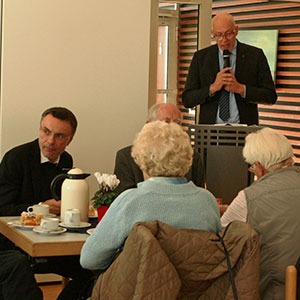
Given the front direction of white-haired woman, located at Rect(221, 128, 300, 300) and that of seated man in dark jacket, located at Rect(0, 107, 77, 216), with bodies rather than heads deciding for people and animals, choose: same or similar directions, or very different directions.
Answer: very different directions

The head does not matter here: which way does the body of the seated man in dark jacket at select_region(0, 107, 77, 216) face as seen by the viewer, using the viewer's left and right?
facing the viewer and to the right of the viewer

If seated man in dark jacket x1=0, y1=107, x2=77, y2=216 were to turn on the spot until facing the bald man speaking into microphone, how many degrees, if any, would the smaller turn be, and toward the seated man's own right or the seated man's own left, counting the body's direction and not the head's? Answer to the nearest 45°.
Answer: approximately 90° to the seated man's own left

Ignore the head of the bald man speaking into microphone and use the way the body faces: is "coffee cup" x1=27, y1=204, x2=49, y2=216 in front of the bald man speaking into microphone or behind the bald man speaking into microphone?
in front

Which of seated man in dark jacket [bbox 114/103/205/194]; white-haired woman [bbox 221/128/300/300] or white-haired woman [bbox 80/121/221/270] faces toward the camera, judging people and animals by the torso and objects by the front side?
the seated man in dark jacket

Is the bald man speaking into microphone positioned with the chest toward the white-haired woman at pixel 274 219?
yes

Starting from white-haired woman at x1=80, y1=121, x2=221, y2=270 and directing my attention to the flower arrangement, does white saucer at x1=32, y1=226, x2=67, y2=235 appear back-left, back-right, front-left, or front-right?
front-left

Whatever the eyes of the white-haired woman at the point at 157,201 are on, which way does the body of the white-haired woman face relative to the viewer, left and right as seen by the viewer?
facing away from the viewer

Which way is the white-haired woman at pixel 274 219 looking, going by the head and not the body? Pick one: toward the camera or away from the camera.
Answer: away from the camera

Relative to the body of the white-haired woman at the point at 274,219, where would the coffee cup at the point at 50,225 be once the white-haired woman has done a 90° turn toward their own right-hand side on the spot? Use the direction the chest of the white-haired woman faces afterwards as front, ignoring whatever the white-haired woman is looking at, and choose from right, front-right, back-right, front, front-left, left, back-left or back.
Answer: back-left

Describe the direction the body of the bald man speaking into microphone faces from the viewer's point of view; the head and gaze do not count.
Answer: toward the camera

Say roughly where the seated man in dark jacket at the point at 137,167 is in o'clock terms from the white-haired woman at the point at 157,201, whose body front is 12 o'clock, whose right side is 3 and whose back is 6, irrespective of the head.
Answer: The seated man in dark jacket is roughly at 12 o'clock from the white-haired woman.

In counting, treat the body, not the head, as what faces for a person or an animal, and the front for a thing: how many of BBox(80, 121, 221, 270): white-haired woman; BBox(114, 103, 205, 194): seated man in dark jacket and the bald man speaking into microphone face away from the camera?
1

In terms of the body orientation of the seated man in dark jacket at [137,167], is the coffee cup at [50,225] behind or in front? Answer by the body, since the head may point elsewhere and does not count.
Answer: in front

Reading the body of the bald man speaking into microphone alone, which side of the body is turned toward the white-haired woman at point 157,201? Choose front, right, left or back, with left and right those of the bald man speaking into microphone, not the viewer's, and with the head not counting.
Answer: front

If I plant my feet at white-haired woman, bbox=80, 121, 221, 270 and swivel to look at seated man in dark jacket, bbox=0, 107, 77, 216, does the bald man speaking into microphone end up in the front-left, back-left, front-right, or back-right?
front-right

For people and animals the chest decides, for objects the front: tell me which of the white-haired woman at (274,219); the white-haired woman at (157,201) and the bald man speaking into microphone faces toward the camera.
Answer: the bald man speaking into microphone
